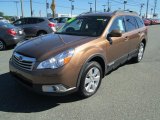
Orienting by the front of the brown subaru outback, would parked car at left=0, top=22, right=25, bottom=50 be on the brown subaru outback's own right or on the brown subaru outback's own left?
on the brown subaru outback's own right

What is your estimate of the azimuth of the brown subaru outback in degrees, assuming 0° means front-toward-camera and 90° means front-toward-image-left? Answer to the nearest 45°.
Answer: approximately 45°

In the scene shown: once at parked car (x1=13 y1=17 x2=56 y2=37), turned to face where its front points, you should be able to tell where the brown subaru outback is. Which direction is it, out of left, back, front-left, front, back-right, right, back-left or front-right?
back-left

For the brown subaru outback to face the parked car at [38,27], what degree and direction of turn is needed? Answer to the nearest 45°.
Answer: approximately 135° to its right
